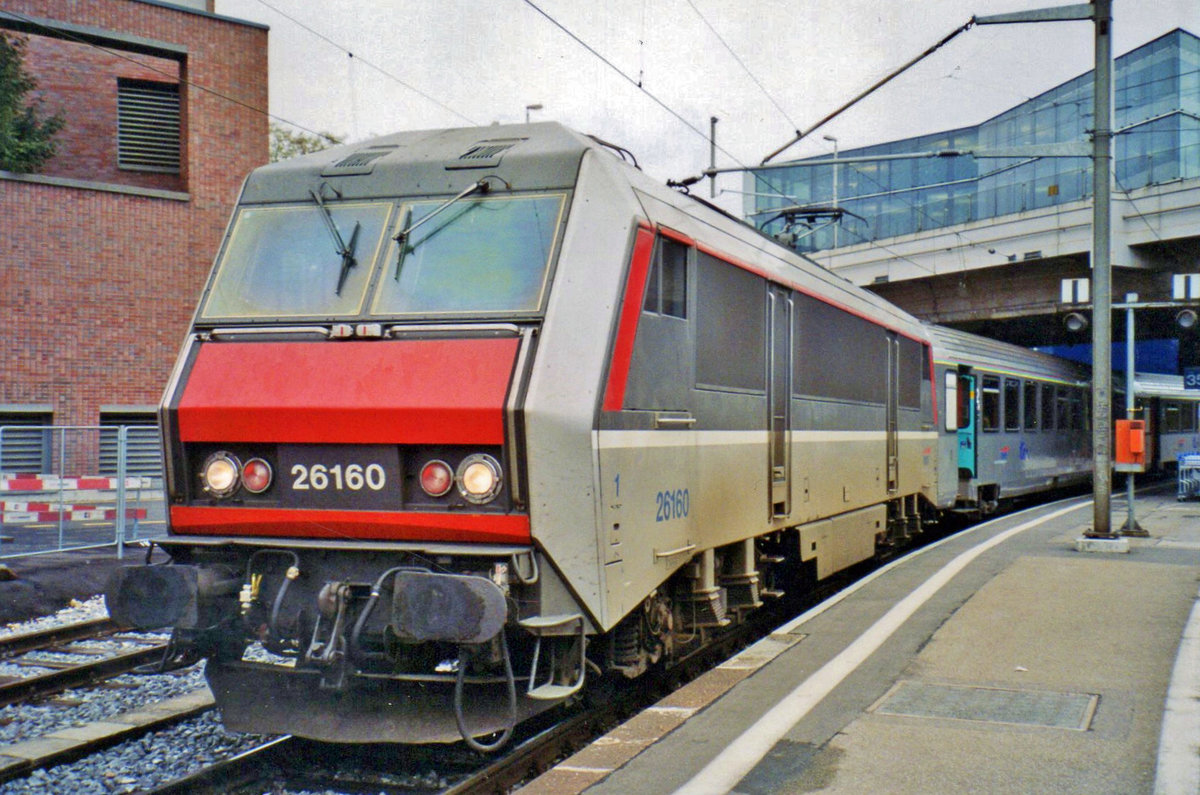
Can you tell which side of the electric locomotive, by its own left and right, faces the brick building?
right

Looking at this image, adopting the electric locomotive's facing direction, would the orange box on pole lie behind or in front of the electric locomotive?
behind

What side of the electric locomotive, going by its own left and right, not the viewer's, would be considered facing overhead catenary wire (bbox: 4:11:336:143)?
right

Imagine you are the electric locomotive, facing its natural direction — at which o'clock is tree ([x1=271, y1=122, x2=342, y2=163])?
The tree is roughly at 4 o'clock from the electric locomotive.

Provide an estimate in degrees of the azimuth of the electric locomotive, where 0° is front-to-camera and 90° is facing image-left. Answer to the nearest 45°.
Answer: approximately 45°

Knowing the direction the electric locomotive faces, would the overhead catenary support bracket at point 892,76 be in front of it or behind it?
behind

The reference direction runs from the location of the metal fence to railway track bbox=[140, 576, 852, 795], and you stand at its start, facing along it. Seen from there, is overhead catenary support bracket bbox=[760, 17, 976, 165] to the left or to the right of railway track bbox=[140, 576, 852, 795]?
left
